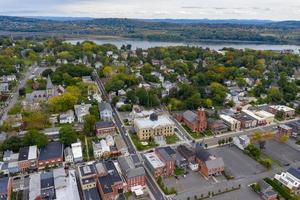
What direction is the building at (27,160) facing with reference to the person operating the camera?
facing the viewer

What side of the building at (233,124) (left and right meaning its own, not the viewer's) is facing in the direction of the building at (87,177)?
right

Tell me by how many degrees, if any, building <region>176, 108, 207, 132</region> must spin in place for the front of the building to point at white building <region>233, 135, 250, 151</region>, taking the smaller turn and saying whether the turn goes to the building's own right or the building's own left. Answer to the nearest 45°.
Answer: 0° — it already faces it

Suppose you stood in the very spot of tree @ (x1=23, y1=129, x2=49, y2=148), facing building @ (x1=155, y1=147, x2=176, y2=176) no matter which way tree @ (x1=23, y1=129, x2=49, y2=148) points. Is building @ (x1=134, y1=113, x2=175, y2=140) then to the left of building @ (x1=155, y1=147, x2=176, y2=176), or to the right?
left

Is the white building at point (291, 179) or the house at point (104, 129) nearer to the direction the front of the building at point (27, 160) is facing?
the white building

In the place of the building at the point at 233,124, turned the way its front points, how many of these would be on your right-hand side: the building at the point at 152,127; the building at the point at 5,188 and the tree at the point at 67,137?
3

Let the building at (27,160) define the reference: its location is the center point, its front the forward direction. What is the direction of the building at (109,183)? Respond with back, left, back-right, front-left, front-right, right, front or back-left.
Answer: front-left

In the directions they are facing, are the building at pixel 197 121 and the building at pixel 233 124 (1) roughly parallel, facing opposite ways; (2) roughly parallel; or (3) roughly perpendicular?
roughly parallel

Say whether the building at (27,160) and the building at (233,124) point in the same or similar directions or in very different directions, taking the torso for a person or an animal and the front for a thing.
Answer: same or similar directions

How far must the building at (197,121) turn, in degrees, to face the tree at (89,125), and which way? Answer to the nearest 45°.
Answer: approximately 135° to its right

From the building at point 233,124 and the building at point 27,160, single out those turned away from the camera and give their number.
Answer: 0

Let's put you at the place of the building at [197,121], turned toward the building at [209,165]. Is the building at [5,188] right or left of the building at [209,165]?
right

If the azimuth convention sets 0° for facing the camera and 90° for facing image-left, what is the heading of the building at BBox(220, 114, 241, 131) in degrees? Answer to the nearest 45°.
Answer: approximately 315°

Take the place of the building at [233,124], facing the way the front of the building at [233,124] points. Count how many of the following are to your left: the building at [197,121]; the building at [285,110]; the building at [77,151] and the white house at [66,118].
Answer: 1

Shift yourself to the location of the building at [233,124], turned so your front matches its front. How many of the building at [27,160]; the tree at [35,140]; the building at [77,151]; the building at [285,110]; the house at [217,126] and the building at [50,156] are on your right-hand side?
5

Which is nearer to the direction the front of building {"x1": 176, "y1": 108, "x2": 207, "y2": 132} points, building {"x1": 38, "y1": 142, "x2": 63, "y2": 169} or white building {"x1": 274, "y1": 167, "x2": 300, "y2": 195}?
the white building

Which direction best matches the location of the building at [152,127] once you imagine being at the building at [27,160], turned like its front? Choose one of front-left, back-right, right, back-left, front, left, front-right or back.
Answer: left

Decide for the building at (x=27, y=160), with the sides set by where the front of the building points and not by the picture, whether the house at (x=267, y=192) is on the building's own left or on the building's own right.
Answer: on the building's own left
